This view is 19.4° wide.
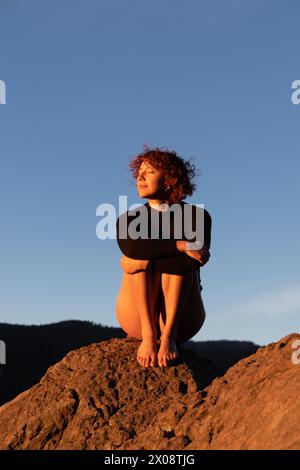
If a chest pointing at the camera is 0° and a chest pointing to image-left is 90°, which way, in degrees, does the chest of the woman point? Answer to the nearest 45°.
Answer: approximately 0°
